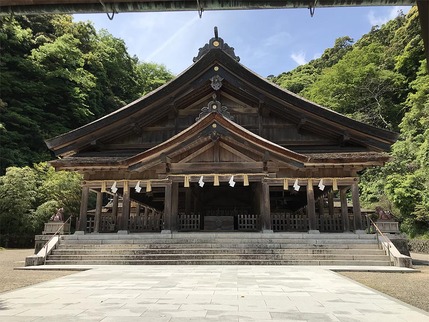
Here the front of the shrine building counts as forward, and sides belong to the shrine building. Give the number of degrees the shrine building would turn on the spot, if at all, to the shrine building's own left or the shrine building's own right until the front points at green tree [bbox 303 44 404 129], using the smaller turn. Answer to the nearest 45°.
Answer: approximately 135° to the shrine building's own left

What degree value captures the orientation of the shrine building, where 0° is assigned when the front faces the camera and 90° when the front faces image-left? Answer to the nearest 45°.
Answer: approximately 0°
